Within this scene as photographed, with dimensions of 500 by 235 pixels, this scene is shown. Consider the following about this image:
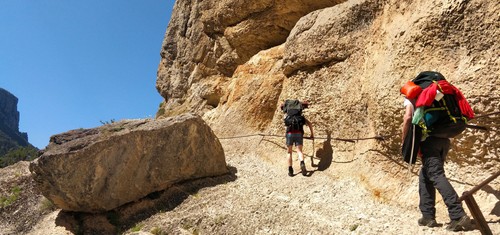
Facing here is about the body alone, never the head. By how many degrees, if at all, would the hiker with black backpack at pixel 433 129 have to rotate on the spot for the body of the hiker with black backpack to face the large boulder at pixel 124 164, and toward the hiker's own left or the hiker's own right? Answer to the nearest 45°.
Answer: approximately 45° to the hiker's own left

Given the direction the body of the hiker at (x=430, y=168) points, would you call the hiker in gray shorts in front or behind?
in front

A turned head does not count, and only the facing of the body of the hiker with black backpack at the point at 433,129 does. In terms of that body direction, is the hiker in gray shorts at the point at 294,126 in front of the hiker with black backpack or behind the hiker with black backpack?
in front

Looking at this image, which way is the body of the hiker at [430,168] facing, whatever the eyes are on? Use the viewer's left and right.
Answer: facing away from the viewer and to the left of the viewer

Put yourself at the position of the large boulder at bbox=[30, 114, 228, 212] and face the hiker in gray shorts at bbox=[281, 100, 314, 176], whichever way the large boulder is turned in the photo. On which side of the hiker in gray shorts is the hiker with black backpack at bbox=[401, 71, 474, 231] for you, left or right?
right

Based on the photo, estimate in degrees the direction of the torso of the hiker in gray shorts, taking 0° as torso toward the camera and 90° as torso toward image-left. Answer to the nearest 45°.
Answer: approximately 180°

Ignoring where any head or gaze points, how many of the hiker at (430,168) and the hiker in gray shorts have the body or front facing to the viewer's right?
0

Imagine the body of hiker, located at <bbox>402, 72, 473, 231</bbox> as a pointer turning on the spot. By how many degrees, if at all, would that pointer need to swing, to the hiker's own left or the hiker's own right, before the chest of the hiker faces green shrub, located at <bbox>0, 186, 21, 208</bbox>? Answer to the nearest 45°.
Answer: approximately 45° to the hiker's own left

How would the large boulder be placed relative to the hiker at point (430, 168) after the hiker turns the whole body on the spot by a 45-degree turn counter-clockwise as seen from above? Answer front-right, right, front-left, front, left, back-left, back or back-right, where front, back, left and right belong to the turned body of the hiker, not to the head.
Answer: front

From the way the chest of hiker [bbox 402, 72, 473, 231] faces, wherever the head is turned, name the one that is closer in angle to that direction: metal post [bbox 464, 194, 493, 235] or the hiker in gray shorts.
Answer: the hiker in gray shorts
